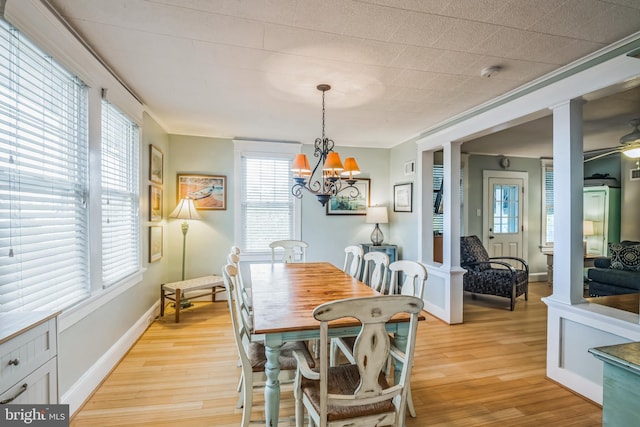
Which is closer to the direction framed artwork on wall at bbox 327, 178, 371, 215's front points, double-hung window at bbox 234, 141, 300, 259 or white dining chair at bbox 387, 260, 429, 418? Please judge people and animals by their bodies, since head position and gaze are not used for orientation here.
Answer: the white dining chair

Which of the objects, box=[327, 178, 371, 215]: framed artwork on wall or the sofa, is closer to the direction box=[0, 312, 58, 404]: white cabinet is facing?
the sofa

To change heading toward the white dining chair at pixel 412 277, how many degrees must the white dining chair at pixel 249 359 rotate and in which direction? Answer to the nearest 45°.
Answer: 0° — it already faces it

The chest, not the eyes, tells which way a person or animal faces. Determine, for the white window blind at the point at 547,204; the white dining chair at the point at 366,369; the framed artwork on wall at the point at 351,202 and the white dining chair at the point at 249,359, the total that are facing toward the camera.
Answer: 2

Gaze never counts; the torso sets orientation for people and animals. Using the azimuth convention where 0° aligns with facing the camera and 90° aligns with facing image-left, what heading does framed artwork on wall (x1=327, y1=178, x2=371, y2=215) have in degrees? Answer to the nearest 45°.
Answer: approximately 0°

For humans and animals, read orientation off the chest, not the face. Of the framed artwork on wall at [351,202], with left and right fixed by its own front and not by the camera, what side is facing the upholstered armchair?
left

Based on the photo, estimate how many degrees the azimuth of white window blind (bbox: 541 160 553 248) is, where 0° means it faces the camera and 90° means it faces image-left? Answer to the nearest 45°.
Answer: approximately 0°

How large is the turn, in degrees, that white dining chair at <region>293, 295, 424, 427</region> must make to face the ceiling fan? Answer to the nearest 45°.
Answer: approximately 90° to its right

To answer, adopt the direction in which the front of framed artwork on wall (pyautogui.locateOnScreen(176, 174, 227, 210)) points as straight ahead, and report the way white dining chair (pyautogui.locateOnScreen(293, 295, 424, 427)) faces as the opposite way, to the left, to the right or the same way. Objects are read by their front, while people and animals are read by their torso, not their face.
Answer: the opposite way

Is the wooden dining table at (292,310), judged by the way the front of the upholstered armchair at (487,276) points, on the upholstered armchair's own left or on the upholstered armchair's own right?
on the upholstered armchair's own right

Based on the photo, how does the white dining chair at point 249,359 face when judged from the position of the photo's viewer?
facing to the right of the viewer

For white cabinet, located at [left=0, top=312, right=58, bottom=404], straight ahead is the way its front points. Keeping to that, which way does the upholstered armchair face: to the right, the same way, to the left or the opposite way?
to the right
